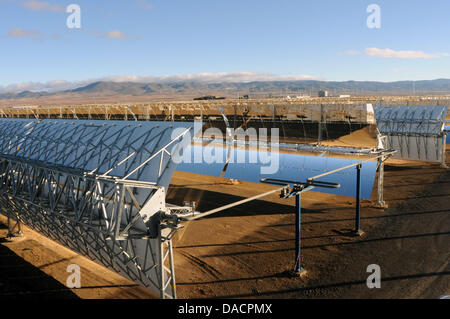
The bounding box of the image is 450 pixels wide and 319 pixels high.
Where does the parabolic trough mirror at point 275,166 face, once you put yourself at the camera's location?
facing the viewer and to the left of the viewer
